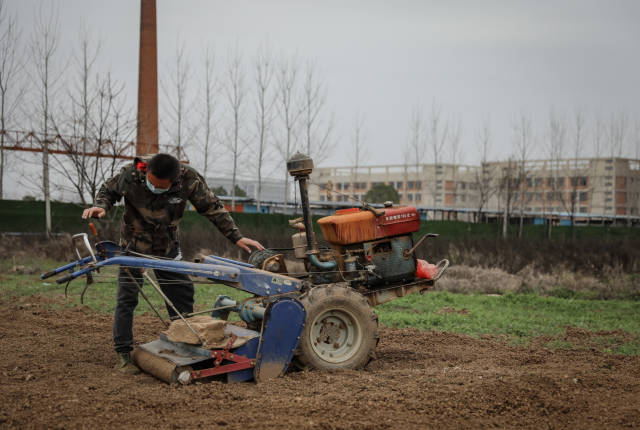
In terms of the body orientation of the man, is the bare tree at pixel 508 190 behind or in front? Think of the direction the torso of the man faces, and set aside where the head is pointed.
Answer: behind

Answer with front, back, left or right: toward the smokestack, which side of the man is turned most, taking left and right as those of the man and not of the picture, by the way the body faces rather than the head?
back

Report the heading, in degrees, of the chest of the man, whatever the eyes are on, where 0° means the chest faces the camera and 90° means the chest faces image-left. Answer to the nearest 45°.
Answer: approximately 0°
